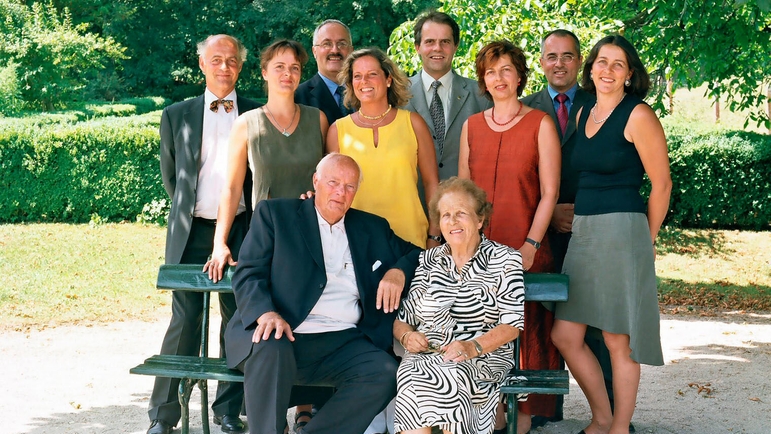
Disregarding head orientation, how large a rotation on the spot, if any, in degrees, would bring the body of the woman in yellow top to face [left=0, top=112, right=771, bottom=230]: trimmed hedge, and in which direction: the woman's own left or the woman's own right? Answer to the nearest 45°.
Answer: approximately 135° to the woman's own right

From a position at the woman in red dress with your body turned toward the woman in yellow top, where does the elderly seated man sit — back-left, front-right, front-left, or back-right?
front-left

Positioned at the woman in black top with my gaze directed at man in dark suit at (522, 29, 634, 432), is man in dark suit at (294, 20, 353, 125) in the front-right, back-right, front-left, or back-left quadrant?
front-left

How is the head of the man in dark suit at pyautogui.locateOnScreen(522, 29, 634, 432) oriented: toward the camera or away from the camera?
toward the camera

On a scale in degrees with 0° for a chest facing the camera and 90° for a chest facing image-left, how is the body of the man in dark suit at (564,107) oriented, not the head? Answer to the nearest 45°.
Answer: approximately 0°

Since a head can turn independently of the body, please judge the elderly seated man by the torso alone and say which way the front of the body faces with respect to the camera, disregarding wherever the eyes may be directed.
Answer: toward the camera

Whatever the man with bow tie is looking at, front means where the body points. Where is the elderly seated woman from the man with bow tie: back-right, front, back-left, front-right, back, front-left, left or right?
front-left

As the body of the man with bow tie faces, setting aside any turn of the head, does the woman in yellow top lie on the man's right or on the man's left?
on the man's left

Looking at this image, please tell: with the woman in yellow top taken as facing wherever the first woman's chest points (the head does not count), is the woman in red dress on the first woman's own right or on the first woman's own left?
on the first woman's own left

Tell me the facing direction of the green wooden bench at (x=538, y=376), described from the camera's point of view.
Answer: facing the viewer

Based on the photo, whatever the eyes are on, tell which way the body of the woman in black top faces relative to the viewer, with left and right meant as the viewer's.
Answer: facing the viewer and to the left of the viewer

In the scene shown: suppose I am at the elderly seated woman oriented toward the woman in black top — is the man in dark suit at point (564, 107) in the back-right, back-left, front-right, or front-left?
front-left
